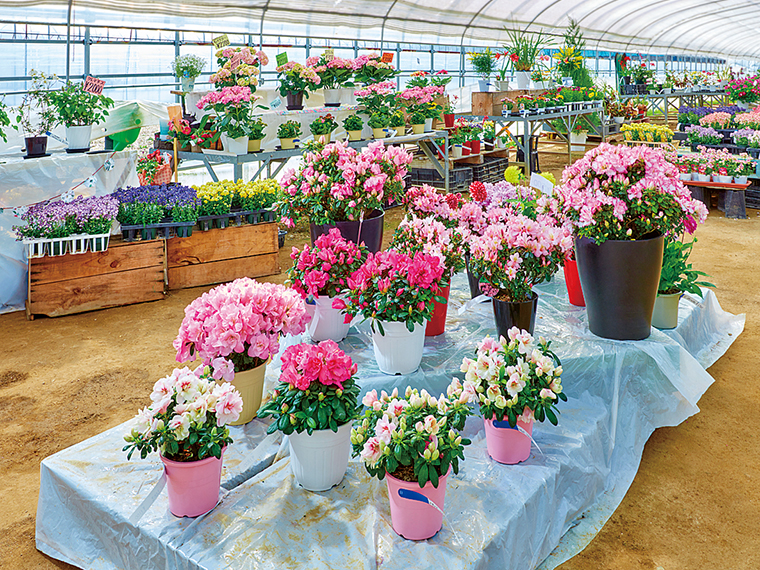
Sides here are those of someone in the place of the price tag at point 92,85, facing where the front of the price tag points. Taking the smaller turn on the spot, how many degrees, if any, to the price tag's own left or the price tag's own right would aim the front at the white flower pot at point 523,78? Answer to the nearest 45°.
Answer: approximately 135° to the price tag's own left

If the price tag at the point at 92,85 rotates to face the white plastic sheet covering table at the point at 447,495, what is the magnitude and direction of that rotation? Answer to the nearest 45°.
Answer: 0° — it already faces it

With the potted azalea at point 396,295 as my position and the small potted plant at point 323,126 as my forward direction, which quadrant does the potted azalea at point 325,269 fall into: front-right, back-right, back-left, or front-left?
front-left

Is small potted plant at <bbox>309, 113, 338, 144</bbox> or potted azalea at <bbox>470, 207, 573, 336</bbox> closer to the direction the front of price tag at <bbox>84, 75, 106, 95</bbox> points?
the potted azalea

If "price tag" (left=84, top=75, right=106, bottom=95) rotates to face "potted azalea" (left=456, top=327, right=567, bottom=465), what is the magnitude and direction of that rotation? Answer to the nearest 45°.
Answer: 0° — it already faces it

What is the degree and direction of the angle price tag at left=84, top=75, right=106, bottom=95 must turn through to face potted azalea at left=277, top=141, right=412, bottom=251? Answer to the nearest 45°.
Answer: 0° — it already faces it

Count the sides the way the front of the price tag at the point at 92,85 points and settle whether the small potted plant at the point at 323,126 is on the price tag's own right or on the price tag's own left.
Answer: on the price tag's own left

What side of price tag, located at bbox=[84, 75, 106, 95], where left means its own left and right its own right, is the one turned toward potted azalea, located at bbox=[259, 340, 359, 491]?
front

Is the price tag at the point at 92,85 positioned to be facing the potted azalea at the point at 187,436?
yes

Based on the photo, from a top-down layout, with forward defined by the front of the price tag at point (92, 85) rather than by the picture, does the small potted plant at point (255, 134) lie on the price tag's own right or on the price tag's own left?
on the price tag's own left

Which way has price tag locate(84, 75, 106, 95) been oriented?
toward the camera
